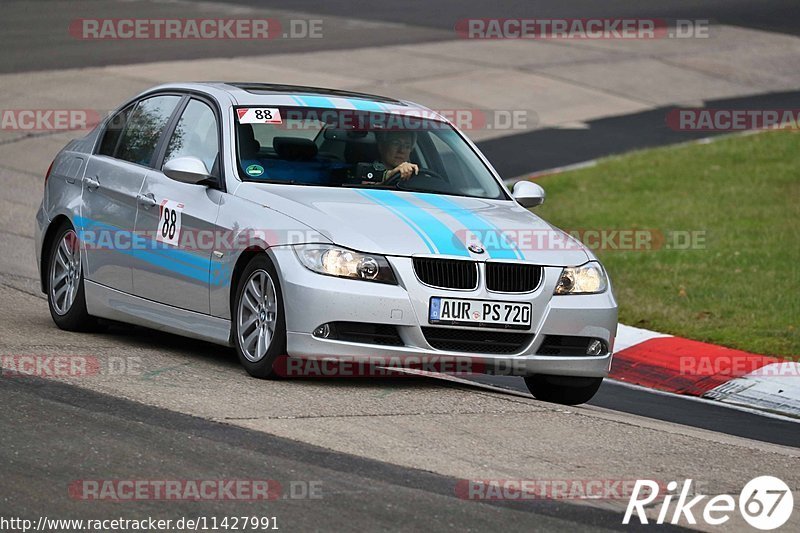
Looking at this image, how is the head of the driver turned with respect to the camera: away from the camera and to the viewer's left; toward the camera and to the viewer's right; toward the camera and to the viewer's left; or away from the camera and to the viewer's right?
toward the camera and to the viewer's right

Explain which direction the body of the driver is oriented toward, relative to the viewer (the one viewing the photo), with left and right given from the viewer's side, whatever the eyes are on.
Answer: facing the viewer and to the right of the viewer
